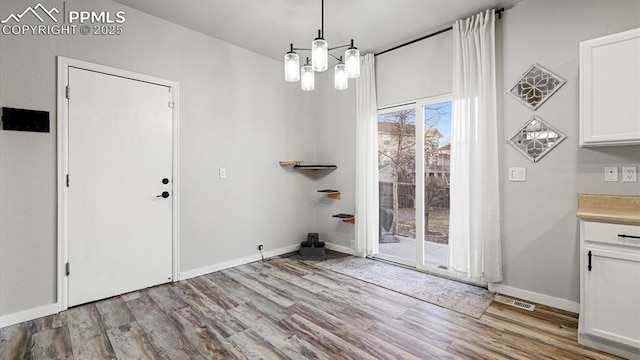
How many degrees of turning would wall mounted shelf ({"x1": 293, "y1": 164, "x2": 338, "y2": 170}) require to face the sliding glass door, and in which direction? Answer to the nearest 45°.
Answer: approximately 45° to its left
